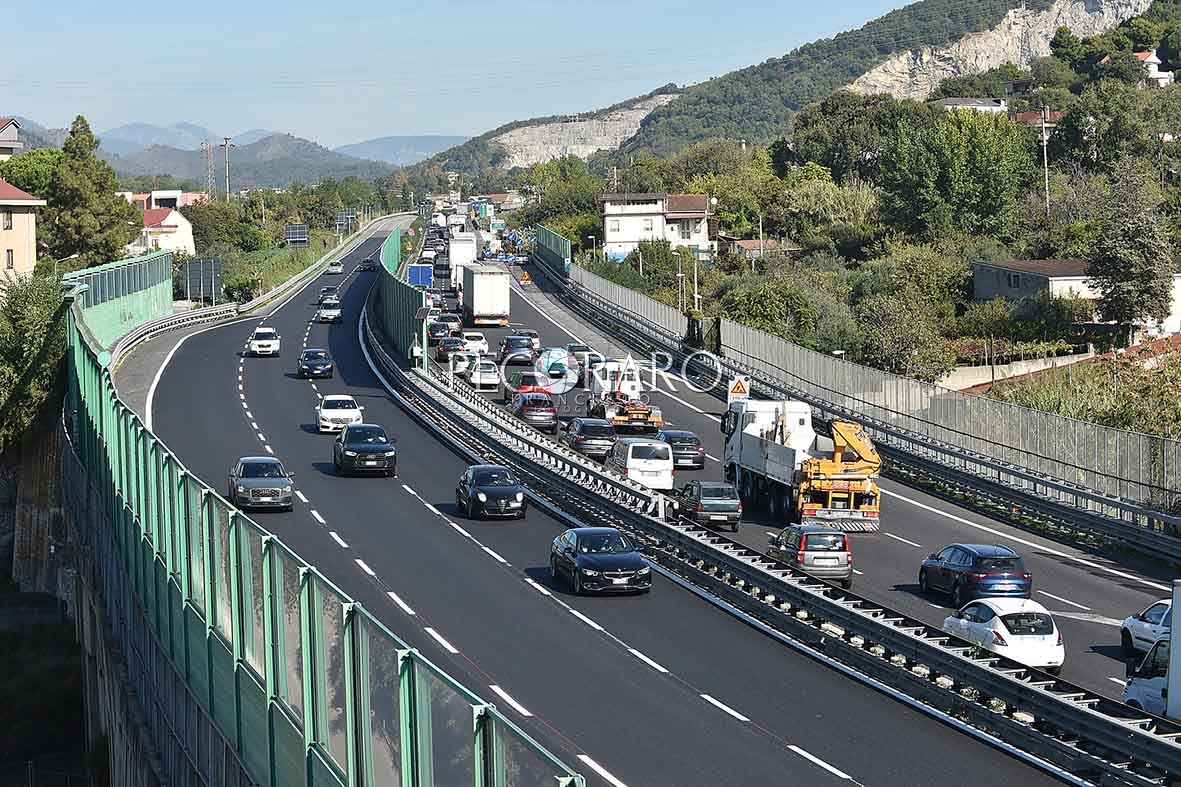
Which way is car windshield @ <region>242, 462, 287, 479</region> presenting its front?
toward the camera

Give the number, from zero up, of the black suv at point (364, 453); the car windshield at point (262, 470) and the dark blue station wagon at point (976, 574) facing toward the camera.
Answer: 2

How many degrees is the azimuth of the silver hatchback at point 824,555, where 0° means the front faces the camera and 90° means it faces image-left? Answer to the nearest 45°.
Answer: approximately 135°

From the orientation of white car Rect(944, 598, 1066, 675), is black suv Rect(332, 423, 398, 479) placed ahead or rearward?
ahead

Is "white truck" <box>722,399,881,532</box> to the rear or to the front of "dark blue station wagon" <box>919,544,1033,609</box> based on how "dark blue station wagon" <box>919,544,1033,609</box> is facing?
to the front

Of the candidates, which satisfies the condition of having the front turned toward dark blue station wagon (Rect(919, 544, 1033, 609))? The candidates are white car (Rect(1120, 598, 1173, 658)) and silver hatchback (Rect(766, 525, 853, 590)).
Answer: the white car

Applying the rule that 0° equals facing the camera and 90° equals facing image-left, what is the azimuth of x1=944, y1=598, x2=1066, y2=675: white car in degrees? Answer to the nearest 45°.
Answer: approximately 135°

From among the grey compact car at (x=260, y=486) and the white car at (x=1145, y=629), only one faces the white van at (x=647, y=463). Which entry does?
the white car

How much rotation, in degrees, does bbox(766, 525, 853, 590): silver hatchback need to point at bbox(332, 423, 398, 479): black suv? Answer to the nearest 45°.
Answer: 0° — it already faces it

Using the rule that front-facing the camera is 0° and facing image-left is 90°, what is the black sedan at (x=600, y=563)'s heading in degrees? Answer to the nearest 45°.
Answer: approximately 315°

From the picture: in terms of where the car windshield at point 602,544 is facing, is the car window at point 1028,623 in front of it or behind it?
in front

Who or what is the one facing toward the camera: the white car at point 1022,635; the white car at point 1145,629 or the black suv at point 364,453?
the black suv

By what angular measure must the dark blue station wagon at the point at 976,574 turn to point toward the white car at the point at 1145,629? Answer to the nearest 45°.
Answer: approximately 180°

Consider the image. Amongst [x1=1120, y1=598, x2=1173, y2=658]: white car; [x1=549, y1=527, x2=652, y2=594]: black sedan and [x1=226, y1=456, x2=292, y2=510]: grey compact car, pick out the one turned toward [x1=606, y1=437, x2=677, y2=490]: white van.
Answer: the white car

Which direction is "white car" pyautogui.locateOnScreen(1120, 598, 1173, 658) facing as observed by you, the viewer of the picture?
facing away from the viewer and to the left of the viewer

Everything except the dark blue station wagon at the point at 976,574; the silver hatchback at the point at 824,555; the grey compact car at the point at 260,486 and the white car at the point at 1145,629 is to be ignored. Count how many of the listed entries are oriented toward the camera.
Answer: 1
